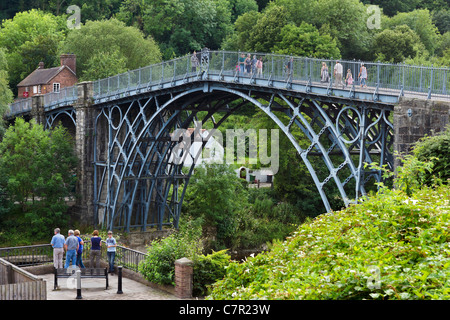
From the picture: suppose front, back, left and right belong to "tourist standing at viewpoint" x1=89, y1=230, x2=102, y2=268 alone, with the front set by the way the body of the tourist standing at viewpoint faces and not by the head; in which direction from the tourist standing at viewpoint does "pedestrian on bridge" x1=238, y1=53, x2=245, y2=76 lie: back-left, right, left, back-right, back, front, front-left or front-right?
front-right

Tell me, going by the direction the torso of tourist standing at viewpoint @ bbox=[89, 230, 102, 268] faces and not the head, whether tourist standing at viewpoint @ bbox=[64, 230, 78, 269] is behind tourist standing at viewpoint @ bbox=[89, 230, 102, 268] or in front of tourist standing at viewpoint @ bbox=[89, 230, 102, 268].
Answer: behind

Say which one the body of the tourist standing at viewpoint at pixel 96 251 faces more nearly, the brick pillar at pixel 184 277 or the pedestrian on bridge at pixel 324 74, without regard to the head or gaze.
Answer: the pedestrian on bridge

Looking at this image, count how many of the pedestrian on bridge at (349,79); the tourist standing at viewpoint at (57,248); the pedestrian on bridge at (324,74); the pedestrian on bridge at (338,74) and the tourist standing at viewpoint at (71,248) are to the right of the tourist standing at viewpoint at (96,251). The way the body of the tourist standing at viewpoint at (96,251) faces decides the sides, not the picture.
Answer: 3

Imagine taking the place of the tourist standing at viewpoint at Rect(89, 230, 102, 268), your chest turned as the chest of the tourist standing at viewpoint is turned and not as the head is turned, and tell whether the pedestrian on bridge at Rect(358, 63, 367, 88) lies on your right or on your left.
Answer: on your right

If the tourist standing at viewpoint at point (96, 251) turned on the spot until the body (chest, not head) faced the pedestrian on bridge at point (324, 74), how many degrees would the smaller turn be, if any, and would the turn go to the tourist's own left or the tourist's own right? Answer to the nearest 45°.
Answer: approximately 90° to the tourist's own right

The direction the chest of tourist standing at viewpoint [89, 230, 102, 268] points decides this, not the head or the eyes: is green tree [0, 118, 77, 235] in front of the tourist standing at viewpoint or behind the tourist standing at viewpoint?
in front

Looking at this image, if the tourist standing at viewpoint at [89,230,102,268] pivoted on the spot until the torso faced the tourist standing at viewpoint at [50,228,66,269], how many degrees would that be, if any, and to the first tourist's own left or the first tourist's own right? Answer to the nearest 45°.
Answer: approximately 135° to the first tourist's own left

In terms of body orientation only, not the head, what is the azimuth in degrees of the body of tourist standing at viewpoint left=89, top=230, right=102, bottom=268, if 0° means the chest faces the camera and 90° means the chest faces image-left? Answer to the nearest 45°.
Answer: approximately 180°

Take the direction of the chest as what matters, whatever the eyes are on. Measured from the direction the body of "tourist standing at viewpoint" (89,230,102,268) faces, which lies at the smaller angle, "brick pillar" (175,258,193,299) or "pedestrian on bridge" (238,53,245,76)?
the pedestrian on bridge

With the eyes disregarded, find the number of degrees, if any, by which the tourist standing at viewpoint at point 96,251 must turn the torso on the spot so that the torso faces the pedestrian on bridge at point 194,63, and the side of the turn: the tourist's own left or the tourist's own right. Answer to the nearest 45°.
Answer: approximately 45° to the tourist's own right

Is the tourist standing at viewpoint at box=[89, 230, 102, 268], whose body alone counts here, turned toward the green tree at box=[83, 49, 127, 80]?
yes

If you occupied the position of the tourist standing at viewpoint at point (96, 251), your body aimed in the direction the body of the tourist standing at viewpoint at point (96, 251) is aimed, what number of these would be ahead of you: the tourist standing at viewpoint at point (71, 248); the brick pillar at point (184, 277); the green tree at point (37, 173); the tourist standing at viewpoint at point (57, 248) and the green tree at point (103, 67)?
2

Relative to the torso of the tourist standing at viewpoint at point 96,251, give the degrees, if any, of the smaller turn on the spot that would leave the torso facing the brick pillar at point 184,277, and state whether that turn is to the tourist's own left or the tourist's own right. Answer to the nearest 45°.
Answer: approximately 135° to the tourist's own right
